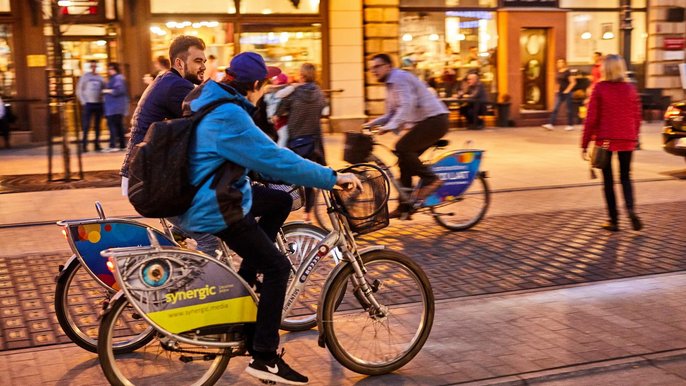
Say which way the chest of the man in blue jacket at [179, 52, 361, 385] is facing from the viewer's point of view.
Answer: to the viewer's right

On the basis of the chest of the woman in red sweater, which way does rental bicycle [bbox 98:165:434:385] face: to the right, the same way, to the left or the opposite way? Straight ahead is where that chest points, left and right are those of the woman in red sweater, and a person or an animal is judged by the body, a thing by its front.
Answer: to the right

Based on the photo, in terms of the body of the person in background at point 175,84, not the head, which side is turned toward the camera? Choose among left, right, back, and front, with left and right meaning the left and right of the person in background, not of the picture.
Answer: right

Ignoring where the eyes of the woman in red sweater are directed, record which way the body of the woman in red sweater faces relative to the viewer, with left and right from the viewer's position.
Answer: facing away from the viewer

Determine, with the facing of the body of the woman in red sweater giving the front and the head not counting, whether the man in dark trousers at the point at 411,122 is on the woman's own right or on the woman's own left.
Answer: on the woman's own left

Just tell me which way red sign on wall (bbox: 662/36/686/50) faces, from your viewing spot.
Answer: facing the viewer

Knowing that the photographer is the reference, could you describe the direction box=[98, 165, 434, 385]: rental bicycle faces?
facing to the right of the viewer

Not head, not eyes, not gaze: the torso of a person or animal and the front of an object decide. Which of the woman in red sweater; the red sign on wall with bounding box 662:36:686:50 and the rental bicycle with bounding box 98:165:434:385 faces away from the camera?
the woman in red sweater

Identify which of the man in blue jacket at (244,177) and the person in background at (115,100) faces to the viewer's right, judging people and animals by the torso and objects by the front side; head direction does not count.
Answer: the man in blue jacket

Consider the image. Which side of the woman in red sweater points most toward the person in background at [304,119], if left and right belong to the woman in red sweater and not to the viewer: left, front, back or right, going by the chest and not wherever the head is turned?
left

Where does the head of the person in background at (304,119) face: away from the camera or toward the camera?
away from the camera

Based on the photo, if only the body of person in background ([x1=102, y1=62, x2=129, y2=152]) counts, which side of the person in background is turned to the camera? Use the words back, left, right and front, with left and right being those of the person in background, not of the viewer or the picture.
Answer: left
